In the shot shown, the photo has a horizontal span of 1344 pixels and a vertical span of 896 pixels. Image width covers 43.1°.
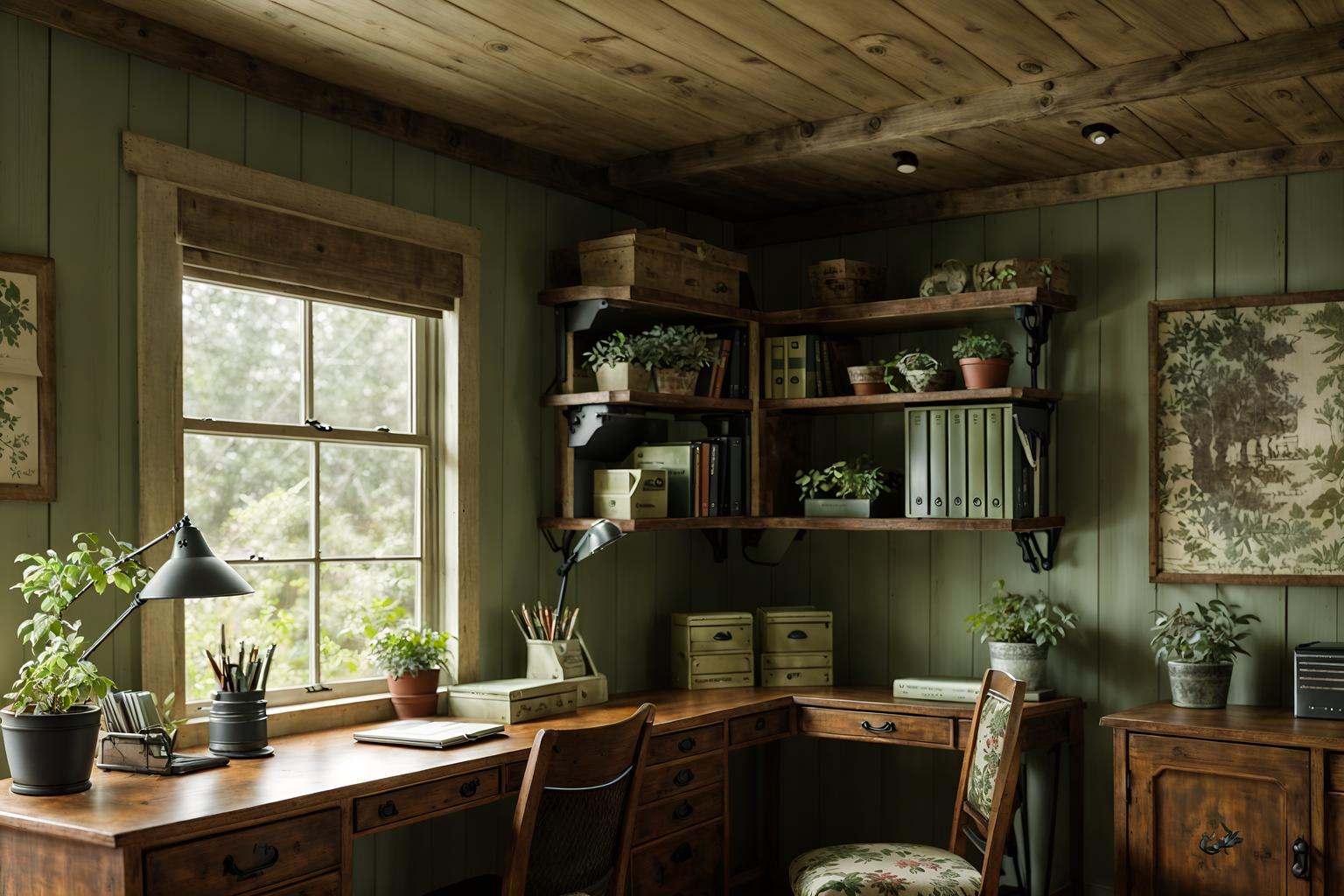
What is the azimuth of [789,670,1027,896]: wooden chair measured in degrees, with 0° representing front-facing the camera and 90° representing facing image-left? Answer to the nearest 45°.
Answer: approximately 90°

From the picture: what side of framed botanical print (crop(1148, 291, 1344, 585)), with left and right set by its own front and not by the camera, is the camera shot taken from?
front

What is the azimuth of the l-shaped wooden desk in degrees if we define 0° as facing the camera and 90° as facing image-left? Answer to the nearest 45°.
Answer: approximately 315°

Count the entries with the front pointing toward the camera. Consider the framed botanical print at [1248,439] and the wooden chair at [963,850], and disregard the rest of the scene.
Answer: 1

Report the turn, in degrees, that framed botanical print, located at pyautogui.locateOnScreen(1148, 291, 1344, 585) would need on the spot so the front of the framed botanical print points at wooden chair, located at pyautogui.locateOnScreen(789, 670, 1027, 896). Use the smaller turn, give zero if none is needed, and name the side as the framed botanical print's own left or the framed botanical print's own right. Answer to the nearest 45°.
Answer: approximately 45° to the framed botanical print's own right

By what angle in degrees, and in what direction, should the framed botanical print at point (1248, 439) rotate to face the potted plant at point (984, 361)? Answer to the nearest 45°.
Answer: approximately 90° to its right

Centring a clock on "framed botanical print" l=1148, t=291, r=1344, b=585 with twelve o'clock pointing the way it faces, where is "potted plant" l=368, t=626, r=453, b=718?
The potted plant is roughly at 2 o'clock from the framed botanical print.

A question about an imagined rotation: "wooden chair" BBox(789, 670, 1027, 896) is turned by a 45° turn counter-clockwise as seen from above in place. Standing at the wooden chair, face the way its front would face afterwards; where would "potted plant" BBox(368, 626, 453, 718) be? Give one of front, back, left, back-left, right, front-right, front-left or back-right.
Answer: front-right

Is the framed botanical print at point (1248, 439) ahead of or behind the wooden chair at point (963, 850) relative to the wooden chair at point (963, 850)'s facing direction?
behind

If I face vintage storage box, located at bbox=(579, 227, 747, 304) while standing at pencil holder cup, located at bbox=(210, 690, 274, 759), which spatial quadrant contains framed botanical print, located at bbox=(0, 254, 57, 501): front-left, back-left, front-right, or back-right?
back-left
